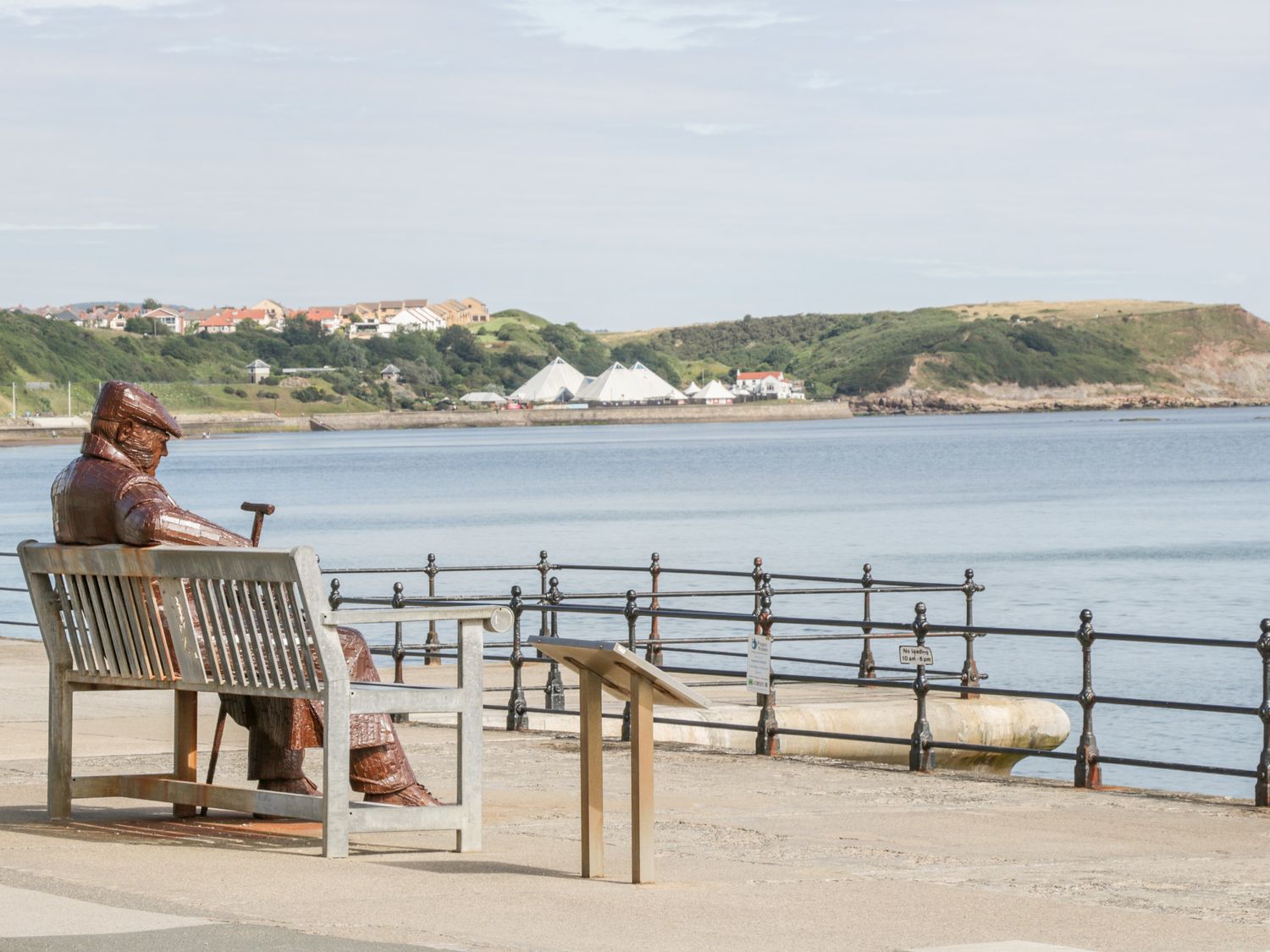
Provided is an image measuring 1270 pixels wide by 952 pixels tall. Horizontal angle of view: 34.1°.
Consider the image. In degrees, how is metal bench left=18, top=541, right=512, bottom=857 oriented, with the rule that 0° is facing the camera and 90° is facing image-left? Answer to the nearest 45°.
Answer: approximately 225°

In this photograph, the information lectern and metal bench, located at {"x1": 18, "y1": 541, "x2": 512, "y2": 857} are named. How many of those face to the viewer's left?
0

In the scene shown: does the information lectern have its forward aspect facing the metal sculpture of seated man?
no

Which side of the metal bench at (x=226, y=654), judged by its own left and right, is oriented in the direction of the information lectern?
right
